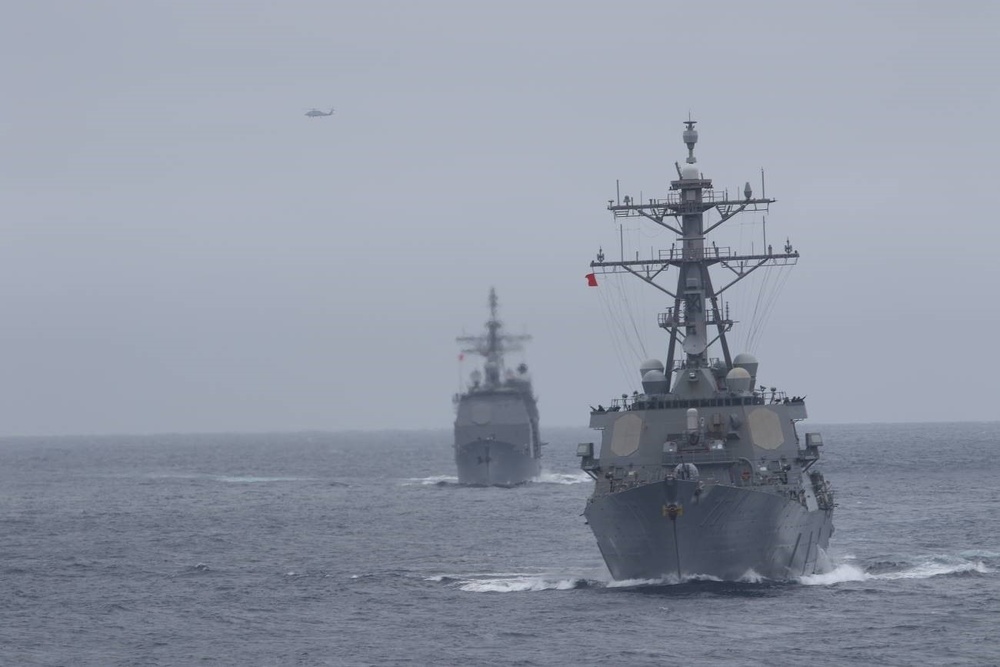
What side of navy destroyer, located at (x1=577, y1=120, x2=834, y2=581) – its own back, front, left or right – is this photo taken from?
front
